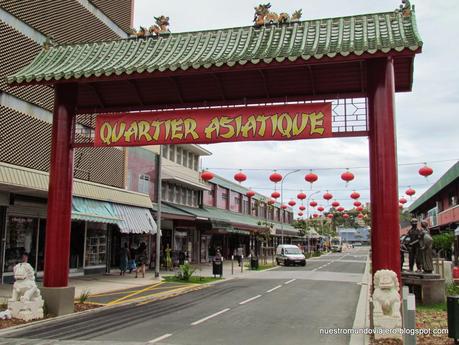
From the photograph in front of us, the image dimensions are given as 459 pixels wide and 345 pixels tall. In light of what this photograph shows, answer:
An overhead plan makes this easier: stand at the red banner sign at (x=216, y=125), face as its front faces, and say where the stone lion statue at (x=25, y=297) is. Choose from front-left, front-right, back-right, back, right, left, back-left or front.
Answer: right

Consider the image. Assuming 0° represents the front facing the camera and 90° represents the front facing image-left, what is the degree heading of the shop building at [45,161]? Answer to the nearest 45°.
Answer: approximately 315°

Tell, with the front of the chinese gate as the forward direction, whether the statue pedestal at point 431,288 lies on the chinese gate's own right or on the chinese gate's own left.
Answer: on the chinese gate's own left

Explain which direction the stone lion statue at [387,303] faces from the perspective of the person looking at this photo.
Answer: facing the viewer

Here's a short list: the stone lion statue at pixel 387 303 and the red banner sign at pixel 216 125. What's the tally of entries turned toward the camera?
2

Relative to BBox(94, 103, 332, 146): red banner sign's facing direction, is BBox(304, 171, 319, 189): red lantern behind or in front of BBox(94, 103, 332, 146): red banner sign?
behind

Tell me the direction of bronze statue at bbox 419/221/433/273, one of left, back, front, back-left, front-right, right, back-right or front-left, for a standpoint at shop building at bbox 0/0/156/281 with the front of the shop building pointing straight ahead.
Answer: front

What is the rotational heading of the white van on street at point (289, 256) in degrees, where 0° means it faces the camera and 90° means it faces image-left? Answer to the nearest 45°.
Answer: approximately 315°

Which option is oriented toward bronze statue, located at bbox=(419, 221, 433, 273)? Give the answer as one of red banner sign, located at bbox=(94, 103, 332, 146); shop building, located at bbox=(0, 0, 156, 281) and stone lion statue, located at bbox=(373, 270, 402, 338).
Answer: the shop building

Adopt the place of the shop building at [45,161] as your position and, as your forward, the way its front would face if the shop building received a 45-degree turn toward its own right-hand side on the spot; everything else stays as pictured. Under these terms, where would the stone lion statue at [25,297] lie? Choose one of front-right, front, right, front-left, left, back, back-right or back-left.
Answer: front

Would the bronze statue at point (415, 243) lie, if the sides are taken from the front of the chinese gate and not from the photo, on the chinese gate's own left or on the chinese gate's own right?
on the chinese gate's own left

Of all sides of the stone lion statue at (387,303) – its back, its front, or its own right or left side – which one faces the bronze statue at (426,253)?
back

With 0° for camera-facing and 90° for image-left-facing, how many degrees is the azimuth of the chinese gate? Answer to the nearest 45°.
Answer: approximately 0°

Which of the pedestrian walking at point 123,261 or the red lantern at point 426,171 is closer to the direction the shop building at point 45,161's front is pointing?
the red lantern

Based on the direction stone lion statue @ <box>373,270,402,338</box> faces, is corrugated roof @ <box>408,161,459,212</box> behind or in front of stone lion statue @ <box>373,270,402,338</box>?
behind

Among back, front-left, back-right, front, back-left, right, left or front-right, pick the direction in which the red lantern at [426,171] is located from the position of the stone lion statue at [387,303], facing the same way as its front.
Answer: back

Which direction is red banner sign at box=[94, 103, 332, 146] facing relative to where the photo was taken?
toward the camera
